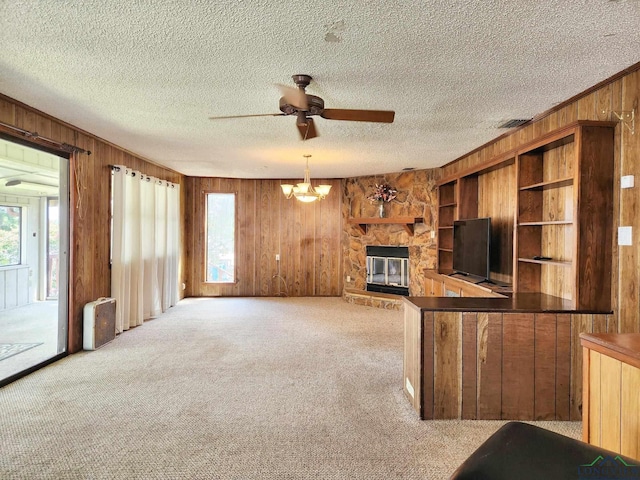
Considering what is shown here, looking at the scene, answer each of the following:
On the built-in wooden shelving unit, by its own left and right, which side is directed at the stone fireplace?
right

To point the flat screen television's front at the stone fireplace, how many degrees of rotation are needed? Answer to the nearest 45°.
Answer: approximately 90° to its right

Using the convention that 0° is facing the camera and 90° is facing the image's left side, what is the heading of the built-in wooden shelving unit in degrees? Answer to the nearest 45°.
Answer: approximately 45°

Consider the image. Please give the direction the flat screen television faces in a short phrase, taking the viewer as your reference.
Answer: facing the viewer and to the left of the viewer

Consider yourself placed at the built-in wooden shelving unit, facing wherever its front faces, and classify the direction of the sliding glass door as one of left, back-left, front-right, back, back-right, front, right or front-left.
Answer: front-right

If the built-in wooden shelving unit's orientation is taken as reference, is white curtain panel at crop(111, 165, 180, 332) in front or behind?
in front

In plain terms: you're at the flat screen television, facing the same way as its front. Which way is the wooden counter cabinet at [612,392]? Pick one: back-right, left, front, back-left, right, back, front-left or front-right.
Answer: front-left

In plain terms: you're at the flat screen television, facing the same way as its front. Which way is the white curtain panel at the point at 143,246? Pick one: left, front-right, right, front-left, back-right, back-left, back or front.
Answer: front-right
